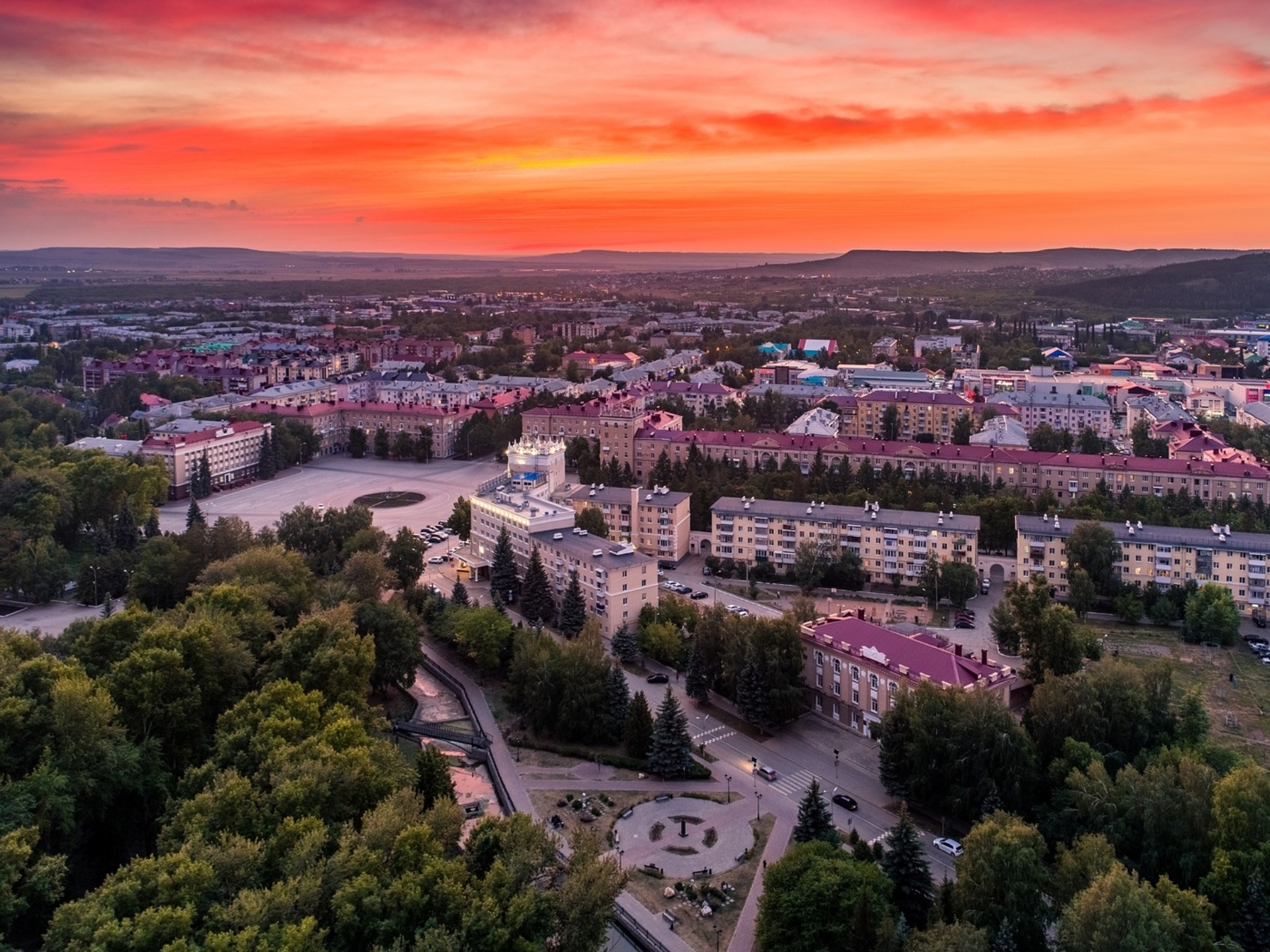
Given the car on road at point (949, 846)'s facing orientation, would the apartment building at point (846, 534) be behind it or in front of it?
in front

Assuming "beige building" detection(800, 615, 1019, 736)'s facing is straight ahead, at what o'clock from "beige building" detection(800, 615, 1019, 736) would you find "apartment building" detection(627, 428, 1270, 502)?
The apartment building is roughly at 5 o'clock from the beige building.

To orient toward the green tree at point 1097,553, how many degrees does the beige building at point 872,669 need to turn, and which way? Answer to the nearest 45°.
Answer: approximately 180°

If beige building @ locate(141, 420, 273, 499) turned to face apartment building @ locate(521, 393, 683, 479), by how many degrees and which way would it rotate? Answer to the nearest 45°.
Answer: approximately 45° to its left

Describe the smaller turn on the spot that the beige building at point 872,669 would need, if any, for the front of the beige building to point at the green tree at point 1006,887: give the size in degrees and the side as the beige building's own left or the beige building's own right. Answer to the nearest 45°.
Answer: approximately 45° to the beige building's own left

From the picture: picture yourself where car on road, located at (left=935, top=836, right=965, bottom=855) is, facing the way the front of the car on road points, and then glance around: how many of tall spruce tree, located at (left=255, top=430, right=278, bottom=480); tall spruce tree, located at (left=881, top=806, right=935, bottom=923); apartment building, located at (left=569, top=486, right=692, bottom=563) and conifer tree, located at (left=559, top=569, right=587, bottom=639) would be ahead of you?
3

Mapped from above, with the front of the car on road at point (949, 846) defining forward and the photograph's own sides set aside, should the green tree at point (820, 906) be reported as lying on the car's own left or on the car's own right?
on the car's own left

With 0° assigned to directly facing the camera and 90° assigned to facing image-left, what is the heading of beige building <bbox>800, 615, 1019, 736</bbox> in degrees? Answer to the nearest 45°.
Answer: approximately 45°

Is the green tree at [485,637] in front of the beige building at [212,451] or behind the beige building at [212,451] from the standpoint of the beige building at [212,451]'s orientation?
in front
